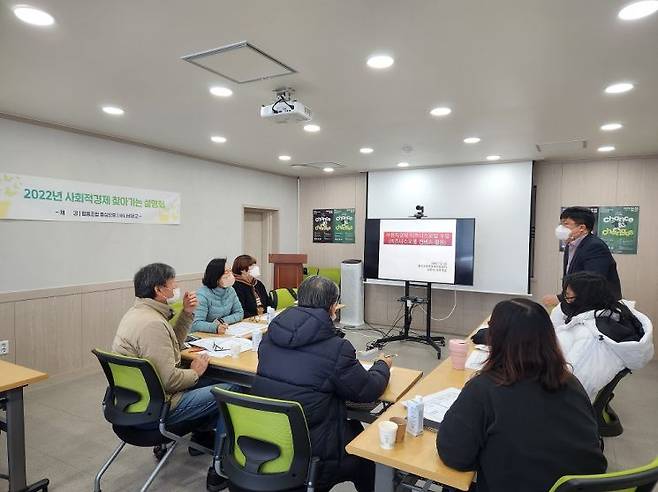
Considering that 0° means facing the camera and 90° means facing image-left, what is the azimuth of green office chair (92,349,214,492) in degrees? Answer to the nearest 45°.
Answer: approximately 225°

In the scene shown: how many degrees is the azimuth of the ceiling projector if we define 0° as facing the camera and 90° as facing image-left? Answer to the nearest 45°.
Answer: approximately 225°

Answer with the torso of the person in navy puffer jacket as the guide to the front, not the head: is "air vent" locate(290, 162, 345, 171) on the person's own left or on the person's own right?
on the person's own left

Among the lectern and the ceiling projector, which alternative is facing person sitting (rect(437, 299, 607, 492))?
the lectern

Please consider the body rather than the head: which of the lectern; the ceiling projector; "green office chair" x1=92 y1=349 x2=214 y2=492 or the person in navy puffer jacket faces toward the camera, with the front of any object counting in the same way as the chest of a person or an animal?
the lectern

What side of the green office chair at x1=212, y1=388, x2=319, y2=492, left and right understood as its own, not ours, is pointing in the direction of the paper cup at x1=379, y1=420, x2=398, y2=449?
right

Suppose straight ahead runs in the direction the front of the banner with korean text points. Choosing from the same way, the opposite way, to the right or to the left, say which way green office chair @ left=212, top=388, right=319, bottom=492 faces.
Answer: to the left

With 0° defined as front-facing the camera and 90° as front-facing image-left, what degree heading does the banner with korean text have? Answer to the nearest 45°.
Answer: approximately 315°

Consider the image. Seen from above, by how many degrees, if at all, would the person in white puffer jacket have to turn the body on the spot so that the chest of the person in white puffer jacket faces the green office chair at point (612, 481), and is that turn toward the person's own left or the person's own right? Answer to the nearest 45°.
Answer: approximately 90° to the person's own left

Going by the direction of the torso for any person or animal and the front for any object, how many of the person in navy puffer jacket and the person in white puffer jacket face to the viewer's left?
1

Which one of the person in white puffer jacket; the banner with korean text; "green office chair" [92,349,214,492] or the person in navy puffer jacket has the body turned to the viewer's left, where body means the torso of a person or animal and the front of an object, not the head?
the person in white puffer jacket
